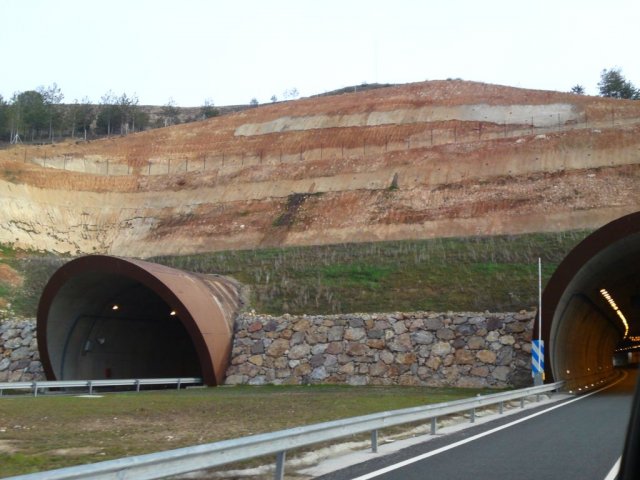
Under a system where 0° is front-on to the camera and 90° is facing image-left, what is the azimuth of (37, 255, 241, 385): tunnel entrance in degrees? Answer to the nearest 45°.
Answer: approximately 45°

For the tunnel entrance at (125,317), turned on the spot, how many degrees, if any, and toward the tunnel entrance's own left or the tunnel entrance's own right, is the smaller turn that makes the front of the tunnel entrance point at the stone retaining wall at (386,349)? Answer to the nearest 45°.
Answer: approximately 135° to the tunnel entrance's own left

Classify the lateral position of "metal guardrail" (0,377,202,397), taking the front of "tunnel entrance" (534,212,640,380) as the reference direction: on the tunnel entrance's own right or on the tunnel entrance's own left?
on the tunnel entrance's own right

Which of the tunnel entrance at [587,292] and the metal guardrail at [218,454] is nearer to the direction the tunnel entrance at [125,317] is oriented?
the metal guardrail

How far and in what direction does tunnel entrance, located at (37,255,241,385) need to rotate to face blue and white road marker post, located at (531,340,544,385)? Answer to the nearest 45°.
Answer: approximately 90° to its left

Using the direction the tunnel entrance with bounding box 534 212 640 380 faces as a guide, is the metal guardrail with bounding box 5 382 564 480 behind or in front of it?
in front

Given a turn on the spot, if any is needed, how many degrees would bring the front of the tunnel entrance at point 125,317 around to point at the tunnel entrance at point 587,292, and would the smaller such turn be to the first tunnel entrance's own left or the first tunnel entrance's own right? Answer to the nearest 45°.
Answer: approximately 90° to the first tunnel entrance's own left

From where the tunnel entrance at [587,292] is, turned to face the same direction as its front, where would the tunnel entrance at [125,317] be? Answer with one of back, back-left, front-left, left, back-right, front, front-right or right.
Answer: right

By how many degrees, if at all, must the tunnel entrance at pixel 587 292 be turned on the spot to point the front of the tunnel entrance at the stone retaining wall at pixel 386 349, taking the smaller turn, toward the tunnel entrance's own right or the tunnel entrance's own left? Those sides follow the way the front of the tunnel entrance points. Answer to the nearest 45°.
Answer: approximately 90° to the tunnel entrance's own right

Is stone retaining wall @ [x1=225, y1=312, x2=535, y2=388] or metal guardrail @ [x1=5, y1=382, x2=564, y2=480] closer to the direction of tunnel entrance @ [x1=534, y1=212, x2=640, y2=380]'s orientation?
the metal guardrail

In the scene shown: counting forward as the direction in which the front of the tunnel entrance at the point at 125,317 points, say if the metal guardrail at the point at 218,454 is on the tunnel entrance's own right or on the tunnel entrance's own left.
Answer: on the tunnel entrance's own left
